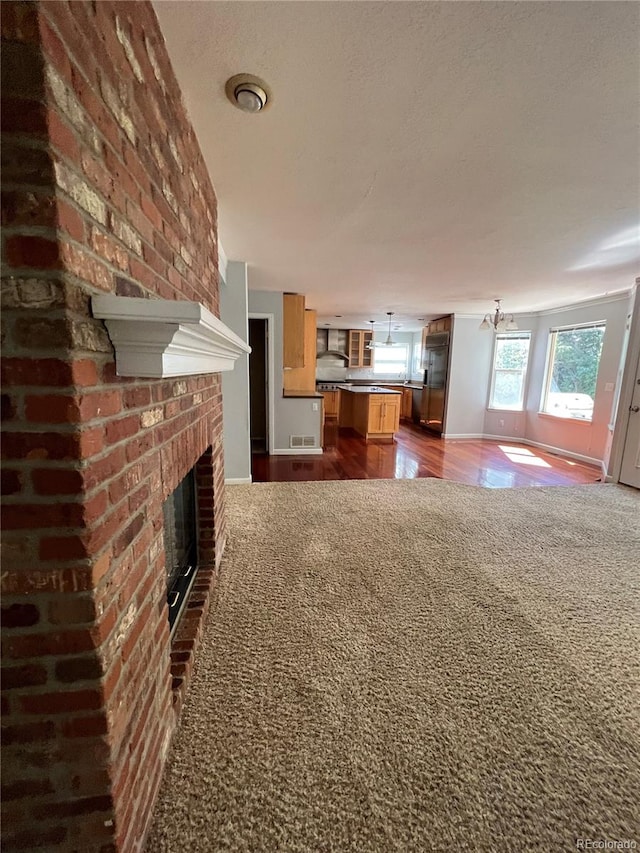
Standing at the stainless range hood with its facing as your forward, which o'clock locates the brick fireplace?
The brick fireplace is roughly at 12 o'clock from the stainless range hood.

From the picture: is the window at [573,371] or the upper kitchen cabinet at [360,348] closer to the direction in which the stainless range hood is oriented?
the window

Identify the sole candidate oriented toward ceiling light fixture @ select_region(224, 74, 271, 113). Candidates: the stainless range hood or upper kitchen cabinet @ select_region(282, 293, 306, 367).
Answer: the stainless range hood

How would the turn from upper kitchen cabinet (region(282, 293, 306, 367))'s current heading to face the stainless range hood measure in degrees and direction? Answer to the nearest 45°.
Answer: approximately 90° to its left

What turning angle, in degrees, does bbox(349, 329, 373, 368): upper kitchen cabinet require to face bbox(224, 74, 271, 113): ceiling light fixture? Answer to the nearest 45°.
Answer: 0° — it already faces it

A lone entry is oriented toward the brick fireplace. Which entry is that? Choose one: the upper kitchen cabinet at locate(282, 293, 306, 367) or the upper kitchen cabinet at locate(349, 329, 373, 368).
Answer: the upper kitchen cabinet at locate(349, 329, 373, 368)

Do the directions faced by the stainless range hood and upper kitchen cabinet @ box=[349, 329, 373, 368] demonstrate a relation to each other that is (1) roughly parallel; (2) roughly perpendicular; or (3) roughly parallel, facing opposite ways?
roughly parallel

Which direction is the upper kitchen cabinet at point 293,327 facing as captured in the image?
to the viewer's right

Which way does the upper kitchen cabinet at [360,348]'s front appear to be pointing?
toward the camera

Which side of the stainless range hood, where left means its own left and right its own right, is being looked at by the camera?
front

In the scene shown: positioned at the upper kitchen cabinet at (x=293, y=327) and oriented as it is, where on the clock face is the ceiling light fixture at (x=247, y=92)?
The ceiling light fixture is roughly at 3 o'clock from the upper kitchen cabinet.

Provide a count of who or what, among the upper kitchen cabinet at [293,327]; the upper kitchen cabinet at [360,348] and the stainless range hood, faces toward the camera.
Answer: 2

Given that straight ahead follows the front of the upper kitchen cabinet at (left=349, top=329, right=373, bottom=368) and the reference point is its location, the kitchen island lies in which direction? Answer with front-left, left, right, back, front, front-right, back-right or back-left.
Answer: front

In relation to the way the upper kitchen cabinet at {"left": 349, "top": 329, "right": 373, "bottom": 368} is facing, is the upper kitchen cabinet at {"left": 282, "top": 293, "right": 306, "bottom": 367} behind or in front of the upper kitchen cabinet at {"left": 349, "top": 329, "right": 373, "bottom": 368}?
in front

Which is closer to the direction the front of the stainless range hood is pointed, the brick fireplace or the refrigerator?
the brick fireplace

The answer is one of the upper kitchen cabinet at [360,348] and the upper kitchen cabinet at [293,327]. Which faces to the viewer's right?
the upper kitchen cabinet at [293,327]

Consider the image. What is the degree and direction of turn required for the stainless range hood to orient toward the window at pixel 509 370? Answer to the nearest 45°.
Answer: approximately 45° to its left
